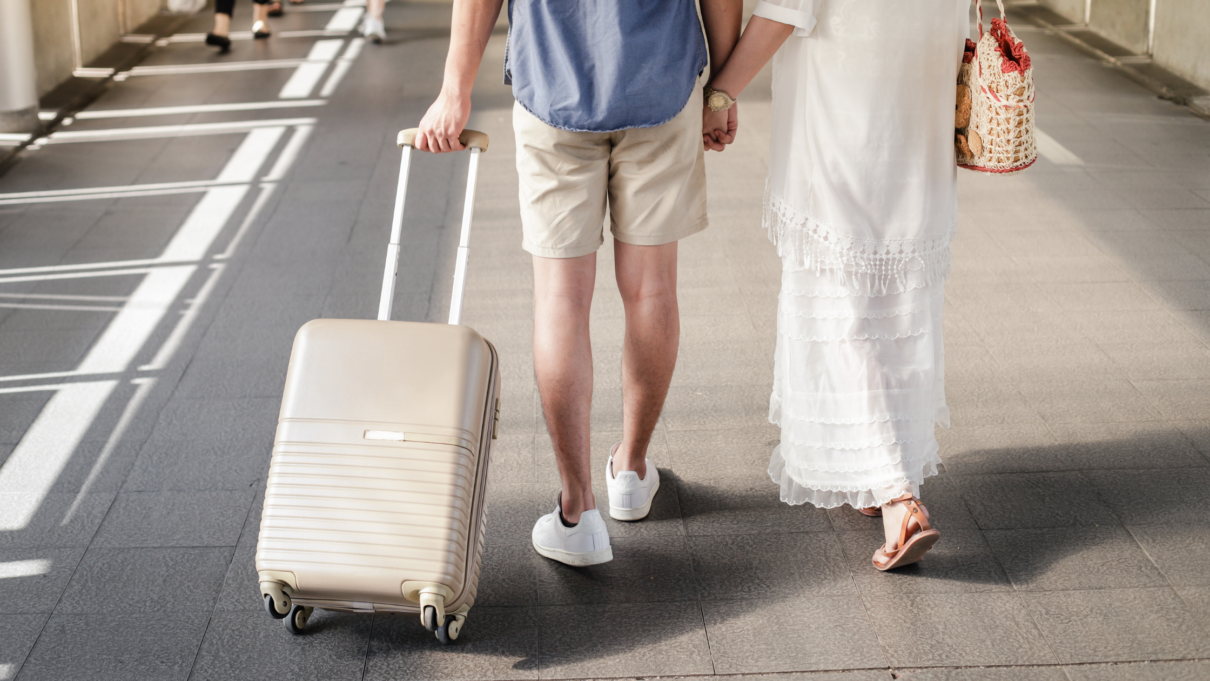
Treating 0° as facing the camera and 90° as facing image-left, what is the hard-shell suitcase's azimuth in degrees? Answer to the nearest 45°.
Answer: approximately 0°

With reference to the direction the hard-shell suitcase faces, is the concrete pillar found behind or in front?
behind

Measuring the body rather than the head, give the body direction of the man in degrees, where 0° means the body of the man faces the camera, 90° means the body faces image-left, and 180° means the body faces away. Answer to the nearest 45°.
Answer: approximately 180°
